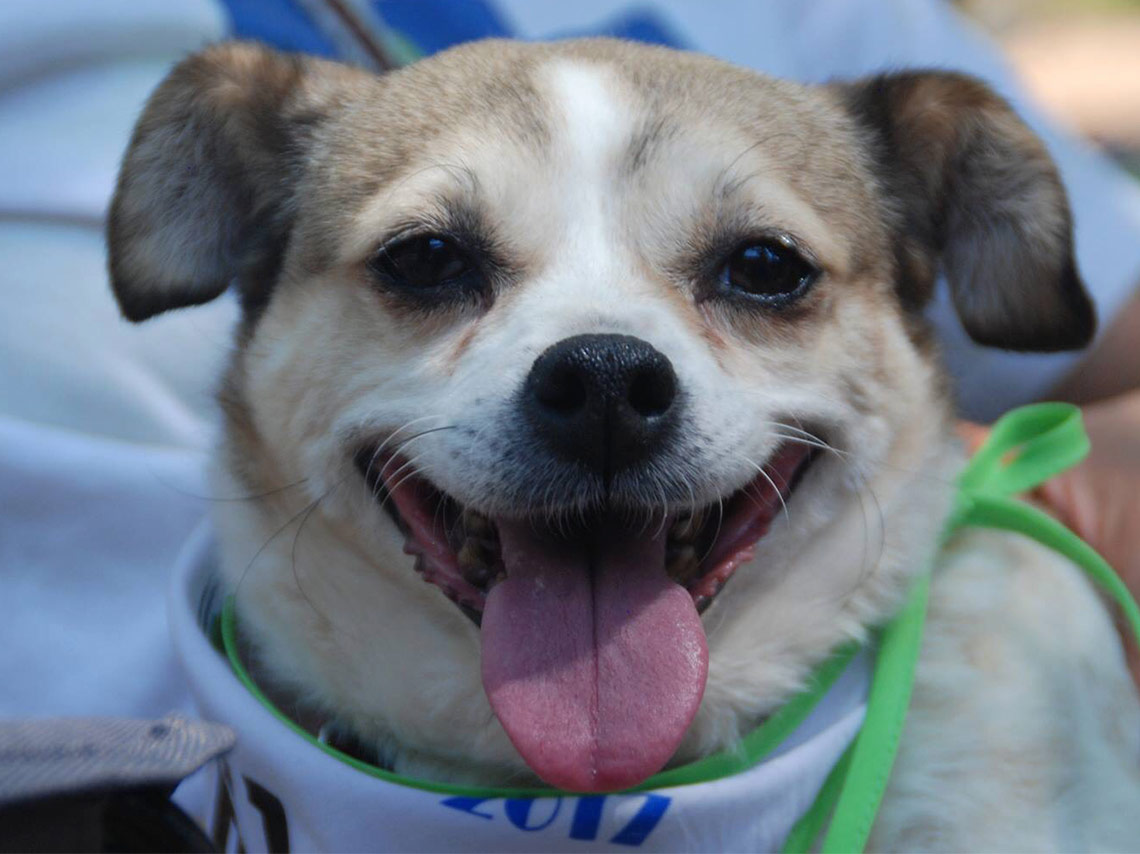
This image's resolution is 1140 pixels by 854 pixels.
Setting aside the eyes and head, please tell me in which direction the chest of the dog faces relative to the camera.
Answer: toward the camera
